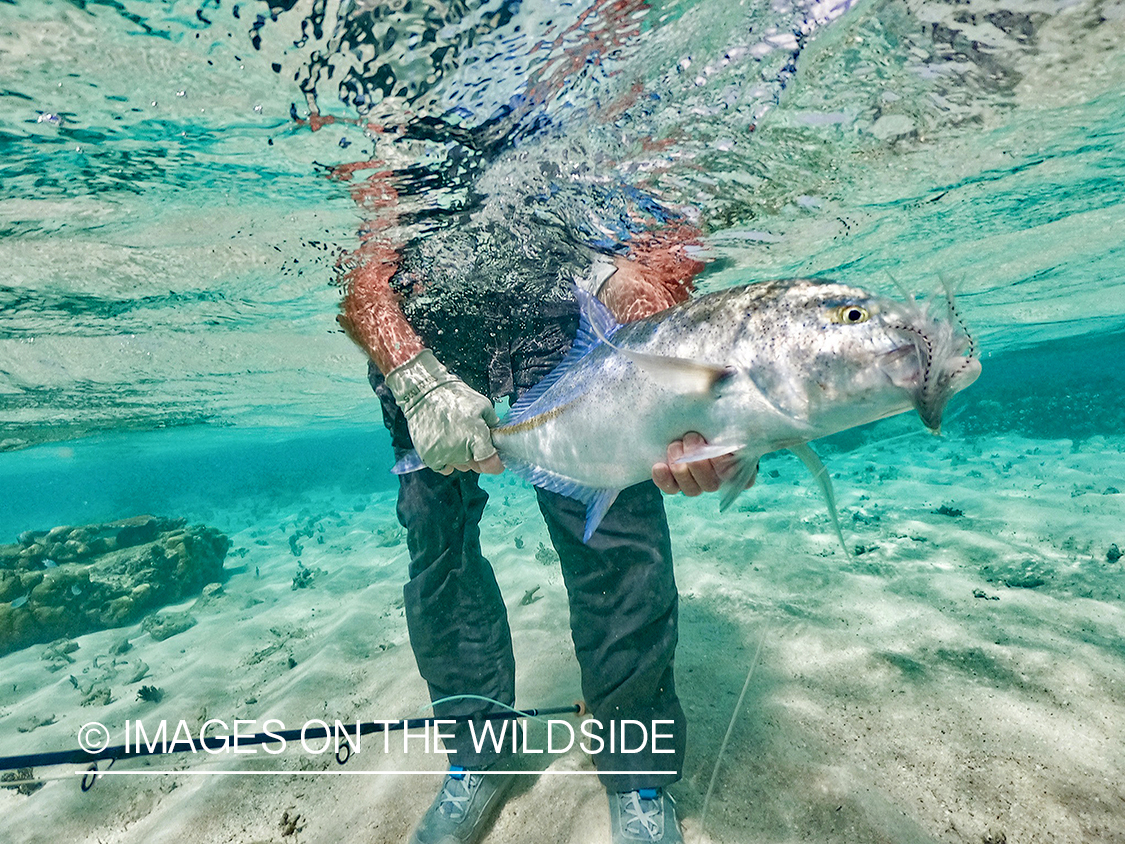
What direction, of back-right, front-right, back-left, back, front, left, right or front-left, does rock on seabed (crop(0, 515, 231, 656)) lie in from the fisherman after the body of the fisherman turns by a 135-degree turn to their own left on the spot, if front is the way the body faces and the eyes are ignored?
left

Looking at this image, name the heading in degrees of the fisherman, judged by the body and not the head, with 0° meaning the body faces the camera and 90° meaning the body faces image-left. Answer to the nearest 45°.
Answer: approximately 0°
